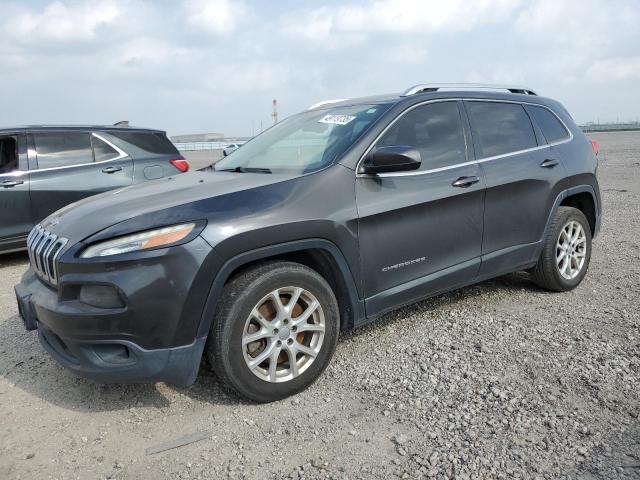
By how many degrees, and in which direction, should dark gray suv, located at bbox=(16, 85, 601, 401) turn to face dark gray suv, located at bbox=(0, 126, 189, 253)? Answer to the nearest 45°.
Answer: approximately 90° to its right

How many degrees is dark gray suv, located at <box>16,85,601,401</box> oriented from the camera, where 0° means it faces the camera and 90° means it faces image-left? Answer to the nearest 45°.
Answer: approximately 45°
